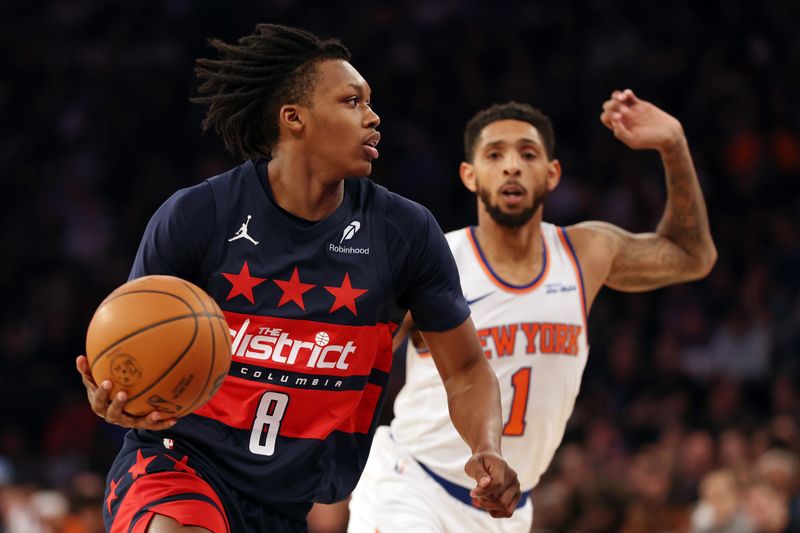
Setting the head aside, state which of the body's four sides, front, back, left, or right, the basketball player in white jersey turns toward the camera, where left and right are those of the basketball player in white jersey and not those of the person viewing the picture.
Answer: front

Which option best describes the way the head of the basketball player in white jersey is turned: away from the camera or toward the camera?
toward the camera

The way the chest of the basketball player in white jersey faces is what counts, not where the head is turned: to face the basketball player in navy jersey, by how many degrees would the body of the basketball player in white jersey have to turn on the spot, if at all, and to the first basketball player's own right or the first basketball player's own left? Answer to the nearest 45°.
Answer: approximately 45° to the first basketball player's own right

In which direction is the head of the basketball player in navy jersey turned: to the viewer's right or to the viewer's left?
to the viewer's right
